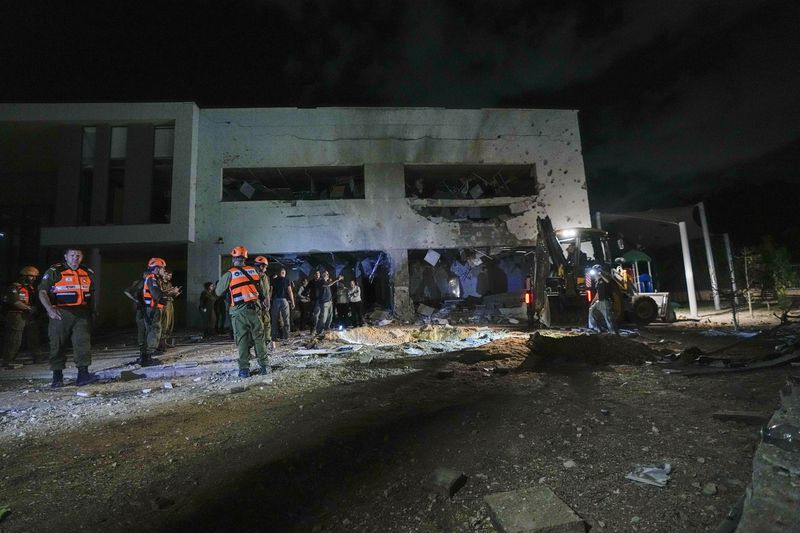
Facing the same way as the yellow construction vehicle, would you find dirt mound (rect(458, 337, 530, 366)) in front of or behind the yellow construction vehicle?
behind

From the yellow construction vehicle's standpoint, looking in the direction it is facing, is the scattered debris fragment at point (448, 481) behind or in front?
behind

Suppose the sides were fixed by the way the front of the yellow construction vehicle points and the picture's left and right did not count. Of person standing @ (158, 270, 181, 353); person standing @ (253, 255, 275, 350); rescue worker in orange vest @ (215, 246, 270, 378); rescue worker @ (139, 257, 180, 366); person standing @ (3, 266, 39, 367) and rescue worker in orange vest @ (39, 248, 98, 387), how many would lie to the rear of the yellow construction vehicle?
6

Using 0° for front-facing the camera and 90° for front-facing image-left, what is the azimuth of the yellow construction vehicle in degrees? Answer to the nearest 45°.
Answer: approximately 225°

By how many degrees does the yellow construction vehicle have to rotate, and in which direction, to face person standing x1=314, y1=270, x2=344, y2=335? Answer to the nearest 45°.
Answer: approximately 135° to its left

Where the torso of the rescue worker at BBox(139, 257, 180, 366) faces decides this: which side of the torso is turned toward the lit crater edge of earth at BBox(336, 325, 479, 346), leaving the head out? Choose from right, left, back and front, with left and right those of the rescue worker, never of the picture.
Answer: front

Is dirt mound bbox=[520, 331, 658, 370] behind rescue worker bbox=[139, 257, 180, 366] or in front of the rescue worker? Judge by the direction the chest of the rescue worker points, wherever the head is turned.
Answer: in front

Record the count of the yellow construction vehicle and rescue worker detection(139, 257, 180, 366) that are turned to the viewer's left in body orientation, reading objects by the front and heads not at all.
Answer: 0

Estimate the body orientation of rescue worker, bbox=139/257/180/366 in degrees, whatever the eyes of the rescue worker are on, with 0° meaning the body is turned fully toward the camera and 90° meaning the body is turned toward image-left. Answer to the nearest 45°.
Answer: approximately 270°

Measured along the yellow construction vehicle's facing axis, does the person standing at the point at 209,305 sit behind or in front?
behind

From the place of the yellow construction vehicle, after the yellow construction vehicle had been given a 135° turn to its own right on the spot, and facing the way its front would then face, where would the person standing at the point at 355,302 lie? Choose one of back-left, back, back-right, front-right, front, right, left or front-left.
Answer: right
